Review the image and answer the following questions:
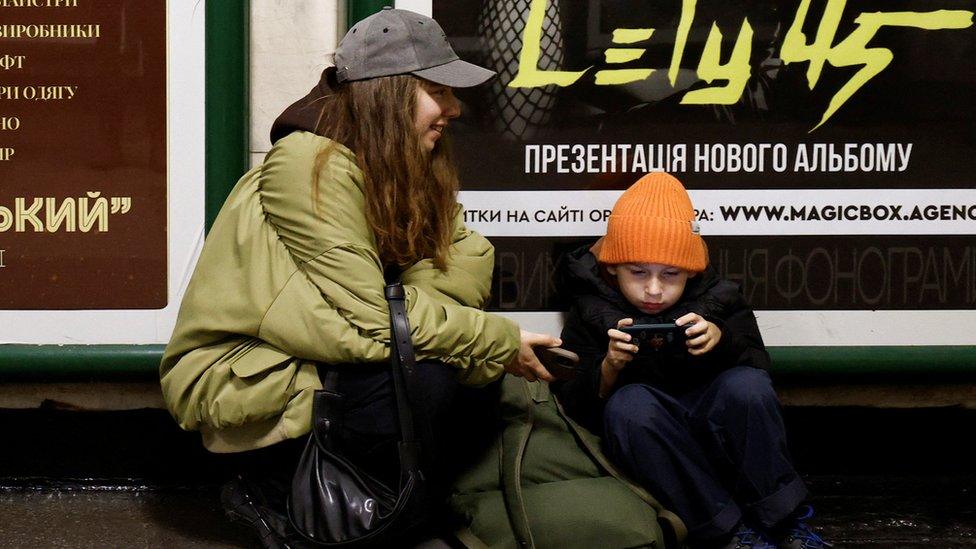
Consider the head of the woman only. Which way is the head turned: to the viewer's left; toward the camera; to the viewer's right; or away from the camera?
to the viewer's right

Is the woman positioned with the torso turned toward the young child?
yes

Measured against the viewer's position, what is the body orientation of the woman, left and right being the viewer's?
facing to the right of the viewer
